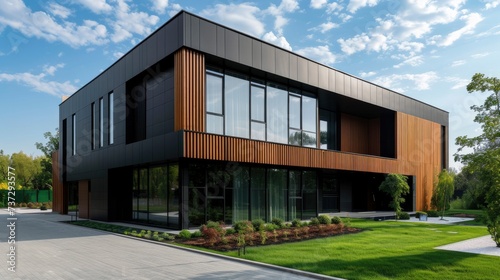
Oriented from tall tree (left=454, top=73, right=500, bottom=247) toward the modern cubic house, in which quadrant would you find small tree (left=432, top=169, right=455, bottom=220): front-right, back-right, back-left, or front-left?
front-right

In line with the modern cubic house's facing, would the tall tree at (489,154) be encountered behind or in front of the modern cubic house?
in front

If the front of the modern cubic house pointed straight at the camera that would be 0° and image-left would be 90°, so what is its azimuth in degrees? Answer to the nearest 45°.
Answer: approximately 315°

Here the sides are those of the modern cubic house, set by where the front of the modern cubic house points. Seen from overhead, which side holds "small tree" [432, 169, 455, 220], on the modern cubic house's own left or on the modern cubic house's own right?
on the modern cubic house's own left

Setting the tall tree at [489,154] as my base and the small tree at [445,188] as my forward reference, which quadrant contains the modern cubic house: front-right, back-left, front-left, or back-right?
front-left

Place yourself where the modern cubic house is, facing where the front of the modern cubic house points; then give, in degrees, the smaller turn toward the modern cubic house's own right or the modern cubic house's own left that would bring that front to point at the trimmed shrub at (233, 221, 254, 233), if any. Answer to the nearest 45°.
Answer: approximately 45° to the modern cubic house's own right

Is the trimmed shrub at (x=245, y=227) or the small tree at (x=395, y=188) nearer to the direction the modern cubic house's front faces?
the trimmed shrub
